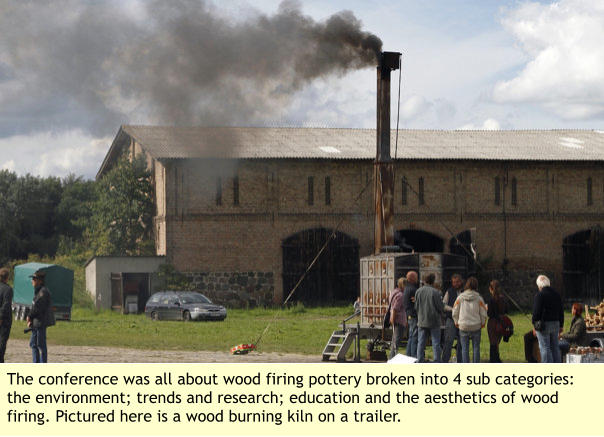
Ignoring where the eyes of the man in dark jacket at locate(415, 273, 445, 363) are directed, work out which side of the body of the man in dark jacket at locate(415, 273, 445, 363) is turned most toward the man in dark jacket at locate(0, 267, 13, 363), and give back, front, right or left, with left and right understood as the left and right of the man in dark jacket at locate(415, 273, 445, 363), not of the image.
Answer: left

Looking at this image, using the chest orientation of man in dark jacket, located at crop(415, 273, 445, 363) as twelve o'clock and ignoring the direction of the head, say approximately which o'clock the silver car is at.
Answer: The silver car is roughly at 11 o'clock from the man in dark jacket.

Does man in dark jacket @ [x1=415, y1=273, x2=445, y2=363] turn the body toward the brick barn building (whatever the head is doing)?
yes

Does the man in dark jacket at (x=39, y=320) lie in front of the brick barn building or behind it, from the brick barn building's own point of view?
in front

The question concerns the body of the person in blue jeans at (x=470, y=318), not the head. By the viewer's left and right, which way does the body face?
facing away from the viewer

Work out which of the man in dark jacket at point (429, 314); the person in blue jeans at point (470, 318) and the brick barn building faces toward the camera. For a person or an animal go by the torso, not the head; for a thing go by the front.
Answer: the brick barn building

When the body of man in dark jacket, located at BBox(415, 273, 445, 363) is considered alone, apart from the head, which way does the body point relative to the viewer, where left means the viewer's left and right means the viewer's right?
facing away from the viewer

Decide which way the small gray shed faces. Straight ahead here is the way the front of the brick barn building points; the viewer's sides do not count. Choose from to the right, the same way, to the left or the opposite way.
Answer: the same way

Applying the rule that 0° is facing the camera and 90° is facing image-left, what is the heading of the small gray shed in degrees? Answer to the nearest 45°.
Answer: approximately 0°

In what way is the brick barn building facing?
toward the camera

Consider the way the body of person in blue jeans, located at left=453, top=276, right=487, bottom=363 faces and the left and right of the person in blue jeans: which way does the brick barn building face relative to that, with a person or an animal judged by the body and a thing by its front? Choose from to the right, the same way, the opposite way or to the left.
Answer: the opposite way

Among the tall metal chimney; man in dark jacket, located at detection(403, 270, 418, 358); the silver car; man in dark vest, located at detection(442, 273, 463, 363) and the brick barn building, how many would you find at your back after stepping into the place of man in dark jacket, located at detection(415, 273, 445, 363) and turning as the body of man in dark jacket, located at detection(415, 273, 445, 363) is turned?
0

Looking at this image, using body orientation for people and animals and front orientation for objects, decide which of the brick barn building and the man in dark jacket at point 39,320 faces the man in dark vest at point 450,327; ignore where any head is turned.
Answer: the brick barn building

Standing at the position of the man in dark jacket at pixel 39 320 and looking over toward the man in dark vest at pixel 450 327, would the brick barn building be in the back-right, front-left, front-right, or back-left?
front-left

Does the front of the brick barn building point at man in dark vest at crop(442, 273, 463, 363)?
yes

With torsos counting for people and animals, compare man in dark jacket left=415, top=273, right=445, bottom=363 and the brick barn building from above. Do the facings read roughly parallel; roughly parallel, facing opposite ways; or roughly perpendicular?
roughly parallel, facing opposite ways

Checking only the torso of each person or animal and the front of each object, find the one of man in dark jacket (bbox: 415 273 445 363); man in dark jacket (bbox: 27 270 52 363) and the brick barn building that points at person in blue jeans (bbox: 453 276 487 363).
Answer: the brick barn building
